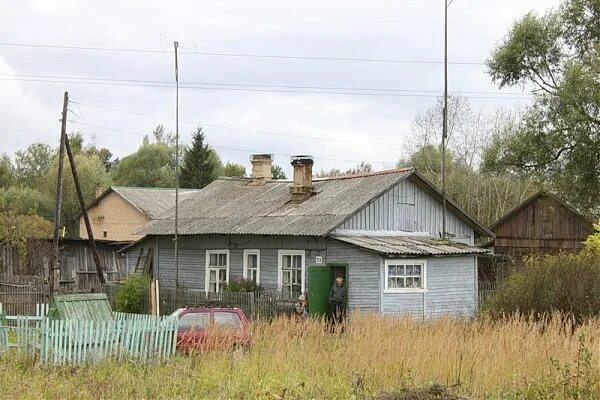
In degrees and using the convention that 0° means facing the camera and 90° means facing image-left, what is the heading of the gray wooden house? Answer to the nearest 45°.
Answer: approximately 45°

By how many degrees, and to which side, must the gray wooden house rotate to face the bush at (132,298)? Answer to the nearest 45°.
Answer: approximately 45° to its right

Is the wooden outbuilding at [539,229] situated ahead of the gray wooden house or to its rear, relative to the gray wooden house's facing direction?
to the rear

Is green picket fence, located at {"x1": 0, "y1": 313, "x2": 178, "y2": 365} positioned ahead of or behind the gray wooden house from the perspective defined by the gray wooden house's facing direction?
ahead

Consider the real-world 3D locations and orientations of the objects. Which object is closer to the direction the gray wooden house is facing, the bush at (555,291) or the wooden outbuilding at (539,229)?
the bush

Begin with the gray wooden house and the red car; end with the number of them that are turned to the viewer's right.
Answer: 0

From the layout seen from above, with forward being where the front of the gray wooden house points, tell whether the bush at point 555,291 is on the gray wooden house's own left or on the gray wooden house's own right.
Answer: on the gray wooden house's own left

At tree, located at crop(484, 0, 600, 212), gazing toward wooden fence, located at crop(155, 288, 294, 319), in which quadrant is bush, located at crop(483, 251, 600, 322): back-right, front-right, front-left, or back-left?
front-left
